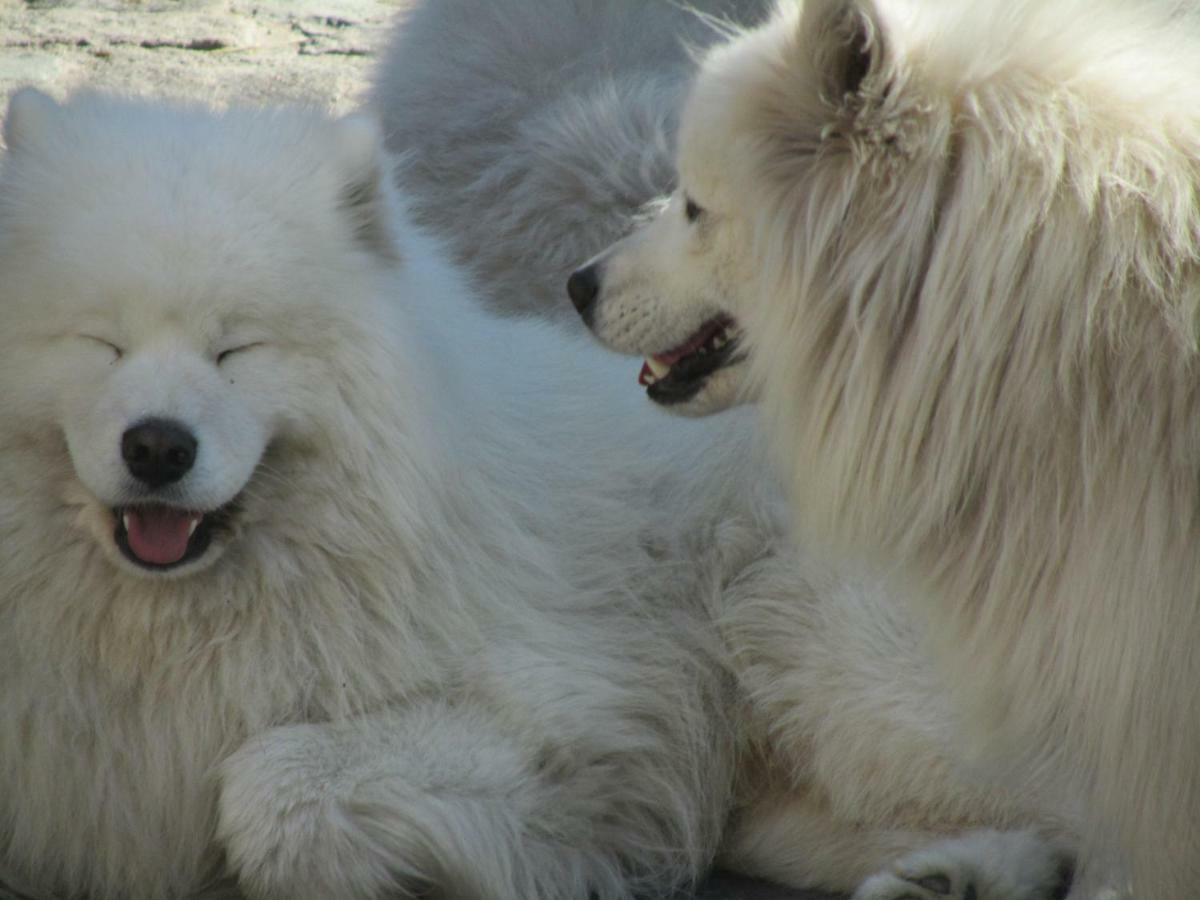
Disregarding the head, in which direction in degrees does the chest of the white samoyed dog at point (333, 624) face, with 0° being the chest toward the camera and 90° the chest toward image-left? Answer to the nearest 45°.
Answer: approximately 45°

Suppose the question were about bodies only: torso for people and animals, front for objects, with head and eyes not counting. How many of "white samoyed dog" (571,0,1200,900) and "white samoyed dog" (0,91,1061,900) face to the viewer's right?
0

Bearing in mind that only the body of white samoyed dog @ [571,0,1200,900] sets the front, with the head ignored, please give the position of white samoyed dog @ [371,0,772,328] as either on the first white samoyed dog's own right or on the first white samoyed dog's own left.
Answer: on the first white samoyed dog's own right

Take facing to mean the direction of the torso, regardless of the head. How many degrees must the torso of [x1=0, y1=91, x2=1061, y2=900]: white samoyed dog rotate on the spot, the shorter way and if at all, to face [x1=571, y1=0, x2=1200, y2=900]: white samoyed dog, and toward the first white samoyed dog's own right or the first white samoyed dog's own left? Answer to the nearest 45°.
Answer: approximately 90° to the first white samoyed dog's own left
